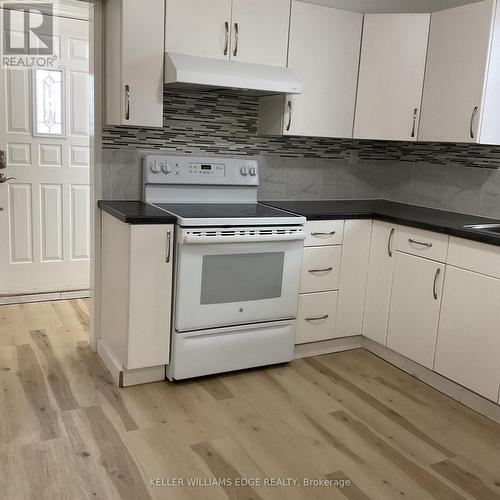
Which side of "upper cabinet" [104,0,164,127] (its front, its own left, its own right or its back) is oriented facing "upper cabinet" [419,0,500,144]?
left

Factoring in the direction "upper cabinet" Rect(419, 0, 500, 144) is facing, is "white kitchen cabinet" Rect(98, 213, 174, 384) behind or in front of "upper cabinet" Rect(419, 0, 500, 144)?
in front

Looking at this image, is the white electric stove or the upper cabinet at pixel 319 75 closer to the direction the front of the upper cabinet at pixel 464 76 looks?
the white electric stove

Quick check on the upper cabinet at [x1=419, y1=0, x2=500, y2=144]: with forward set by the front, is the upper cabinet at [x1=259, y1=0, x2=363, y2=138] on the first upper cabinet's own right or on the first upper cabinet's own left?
on the first upper cabinet's own right

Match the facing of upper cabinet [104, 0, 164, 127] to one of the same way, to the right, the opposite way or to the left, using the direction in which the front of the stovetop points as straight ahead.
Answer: the same way

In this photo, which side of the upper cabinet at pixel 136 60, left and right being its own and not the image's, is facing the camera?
front

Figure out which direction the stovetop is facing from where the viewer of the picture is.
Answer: facing the viewer

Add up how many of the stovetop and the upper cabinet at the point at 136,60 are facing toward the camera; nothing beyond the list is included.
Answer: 2

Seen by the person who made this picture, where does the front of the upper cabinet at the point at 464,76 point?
facing the viewer and to the left of the viewer
